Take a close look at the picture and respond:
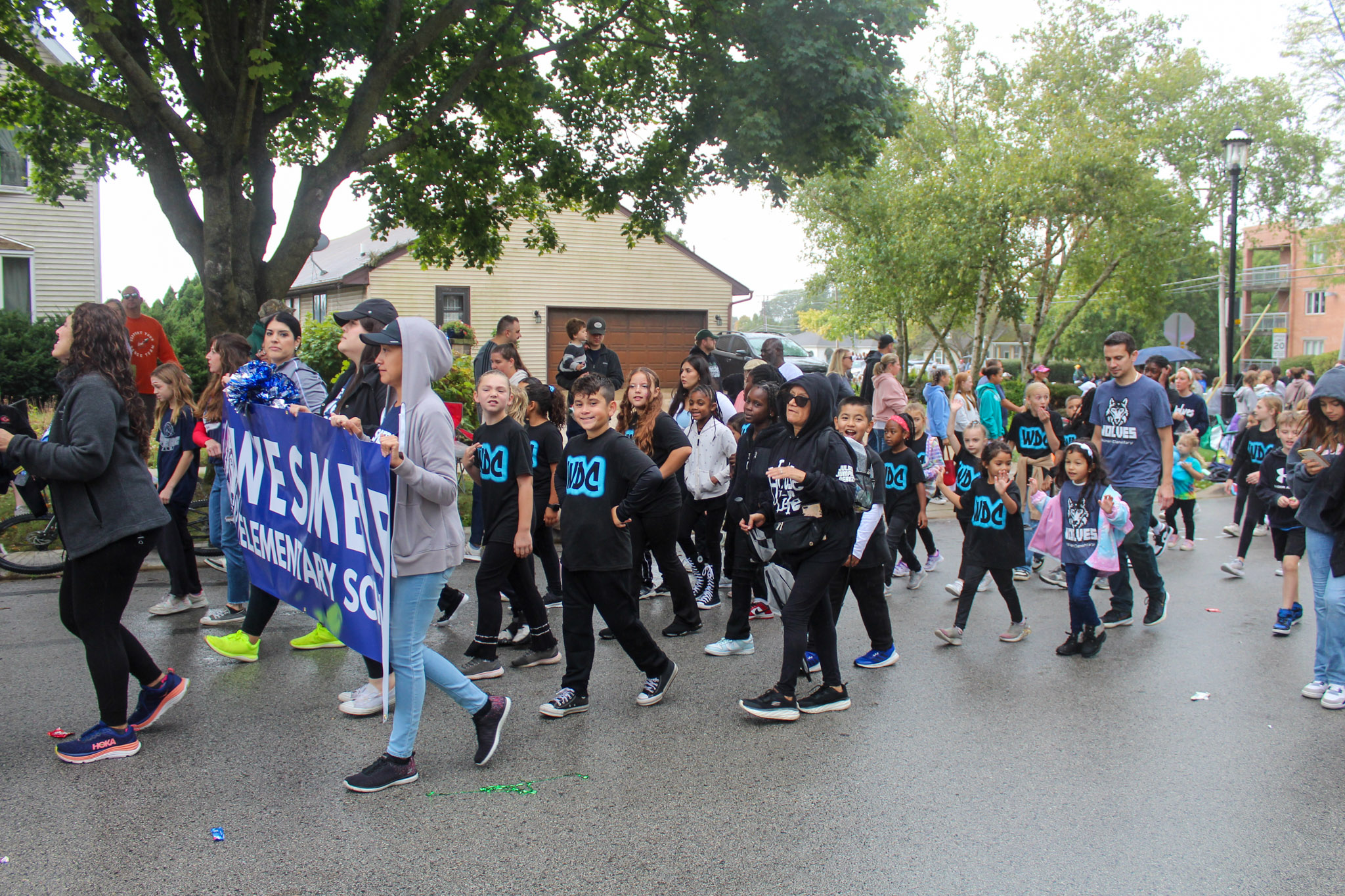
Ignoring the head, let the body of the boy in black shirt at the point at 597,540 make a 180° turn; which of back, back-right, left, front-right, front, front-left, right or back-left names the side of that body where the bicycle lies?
left

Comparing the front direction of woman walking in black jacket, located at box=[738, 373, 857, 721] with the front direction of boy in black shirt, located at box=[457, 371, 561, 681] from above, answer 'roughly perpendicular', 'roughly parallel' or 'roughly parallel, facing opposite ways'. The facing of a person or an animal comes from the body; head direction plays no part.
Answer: roughly parallel

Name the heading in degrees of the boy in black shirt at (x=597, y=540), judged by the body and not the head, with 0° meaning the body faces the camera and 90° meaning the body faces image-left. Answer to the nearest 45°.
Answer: approximately 45°

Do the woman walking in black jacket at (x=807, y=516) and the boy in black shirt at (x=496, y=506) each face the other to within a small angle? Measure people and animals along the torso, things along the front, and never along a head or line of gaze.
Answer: no

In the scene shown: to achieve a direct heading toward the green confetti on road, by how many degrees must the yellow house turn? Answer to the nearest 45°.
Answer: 0° — it already faces it

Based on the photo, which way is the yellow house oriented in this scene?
toward the camera

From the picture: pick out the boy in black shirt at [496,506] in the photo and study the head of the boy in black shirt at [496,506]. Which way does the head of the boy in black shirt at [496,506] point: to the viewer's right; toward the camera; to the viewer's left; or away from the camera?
toward the camera

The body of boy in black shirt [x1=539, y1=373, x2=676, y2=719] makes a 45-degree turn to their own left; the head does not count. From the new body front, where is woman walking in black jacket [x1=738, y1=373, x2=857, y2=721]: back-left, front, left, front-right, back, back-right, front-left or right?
left

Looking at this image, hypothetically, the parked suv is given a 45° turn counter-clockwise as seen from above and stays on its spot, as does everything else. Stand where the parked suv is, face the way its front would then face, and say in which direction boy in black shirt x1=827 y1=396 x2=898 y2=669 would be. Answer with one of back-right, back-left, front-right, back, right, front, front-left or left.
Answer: right

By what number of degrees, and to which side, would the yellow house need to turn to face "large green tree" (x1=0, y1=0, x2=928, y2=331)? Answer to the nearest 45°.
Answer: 0° — it already faces it

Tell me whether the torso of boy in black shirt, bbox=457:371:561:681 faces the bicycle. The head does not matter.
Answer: no

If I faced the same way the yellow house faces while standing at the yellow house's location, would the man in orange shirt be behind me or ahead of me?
ahead

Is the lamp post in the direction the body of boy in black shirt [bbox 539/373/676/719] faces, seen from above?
no

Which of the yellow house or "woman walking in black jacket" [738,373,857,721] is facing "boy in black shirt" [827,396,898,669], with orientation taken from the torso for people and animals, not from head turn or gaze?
the yellow house

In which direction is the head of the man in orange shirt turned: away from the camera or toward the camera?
toward the camera

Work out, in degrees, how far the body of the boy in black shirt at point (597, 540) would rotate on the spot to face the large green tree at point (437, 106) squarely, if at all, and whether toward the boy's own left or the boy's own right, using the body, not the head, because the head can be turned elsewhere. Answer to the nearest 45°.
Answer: approximately 135° to the boy's own right

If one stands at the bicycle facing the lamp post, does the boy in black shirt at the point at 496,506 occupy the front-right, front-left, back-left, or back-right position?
front-right

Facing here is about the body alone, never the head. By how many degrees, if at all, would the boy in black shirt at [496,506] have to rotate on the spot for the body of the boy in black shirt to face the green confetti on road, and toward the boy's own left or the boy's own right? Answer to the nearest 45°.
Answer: approximately 45° to the boy's own left
